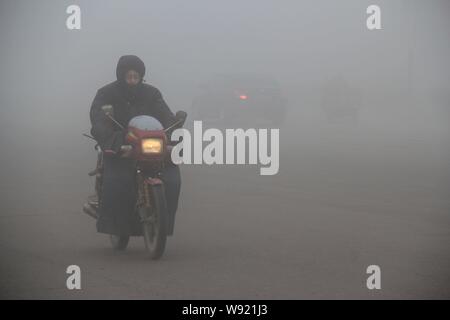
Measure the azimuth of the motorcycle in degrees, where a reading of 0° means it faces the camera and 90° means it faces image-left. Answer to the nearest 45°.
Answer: approximately 0°

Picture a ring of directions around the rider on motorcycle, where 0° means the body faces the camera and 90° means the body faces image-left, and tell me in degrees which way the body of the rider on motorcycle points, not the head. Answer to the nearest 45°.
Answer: approximately 0°

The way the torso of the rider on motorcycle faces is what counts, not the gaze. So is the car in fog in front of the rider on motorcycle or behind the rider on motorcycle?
behind

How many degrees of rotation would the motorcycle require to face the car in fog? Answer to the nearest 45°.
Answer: approximately 180°
